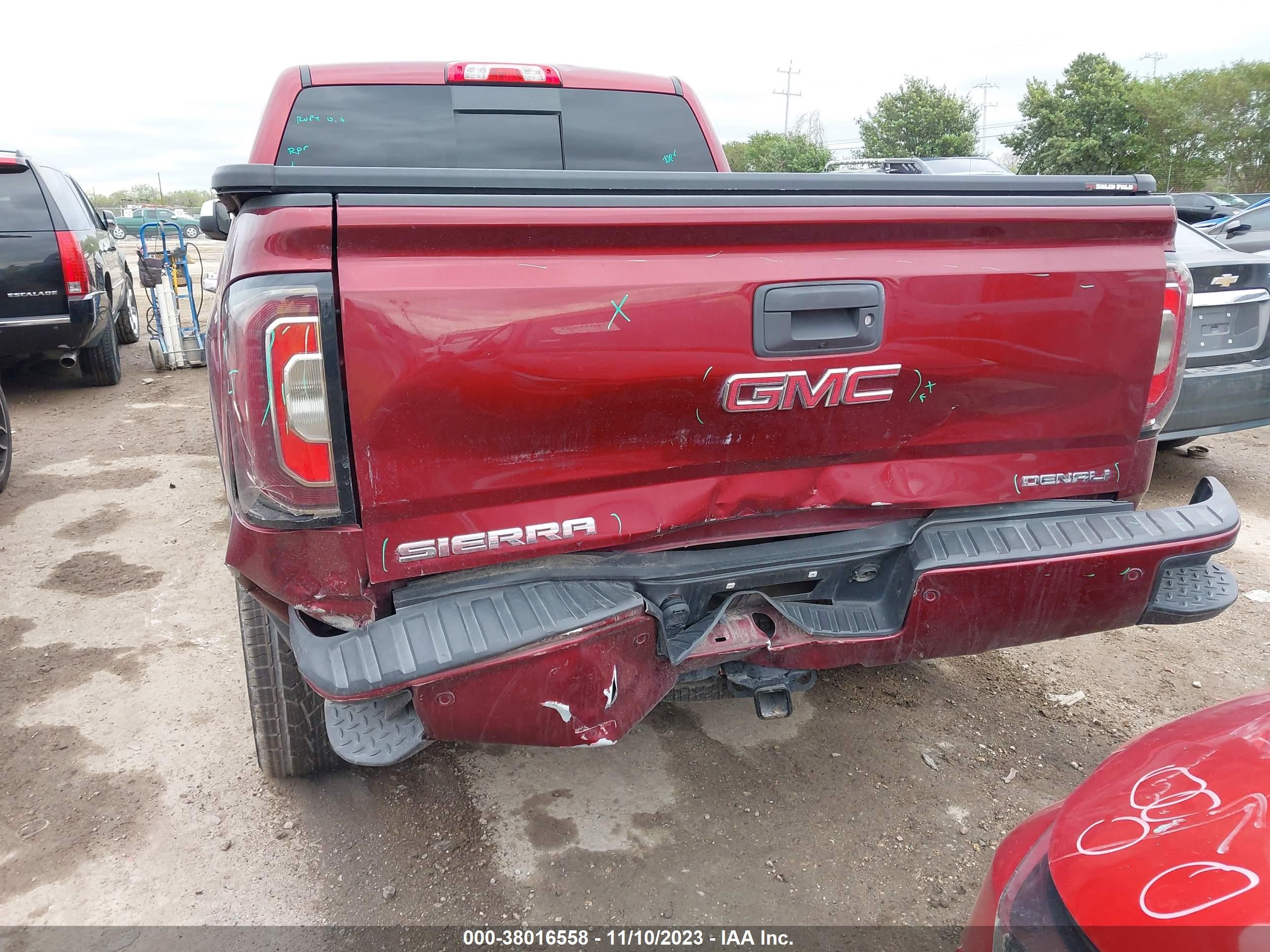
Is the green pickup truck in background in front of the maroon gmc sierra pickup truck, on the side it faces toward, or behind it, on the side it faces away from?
in front

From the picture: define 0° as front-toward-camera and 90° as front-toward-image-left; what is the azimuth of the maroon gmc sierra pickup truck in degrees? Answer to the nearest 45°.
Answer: approximately 180°
